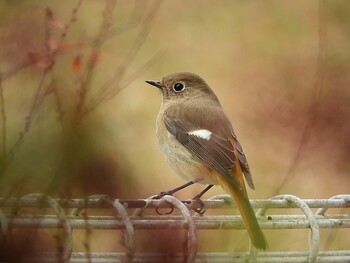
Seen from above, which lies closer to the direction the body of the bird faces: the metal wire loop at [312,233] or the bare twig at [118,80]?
the bare twig

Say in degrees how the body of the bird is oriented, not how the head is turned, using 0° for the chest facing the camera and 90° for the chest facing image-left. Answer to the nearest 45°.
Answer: approximately 90°
